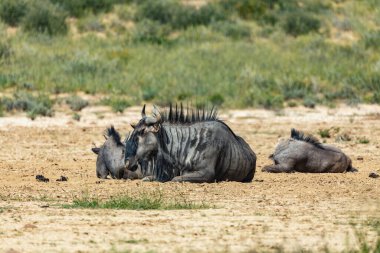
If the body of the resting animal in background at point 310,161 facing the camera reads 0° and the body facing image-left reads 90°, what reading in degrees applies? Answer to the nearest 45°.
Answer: approximately 90°

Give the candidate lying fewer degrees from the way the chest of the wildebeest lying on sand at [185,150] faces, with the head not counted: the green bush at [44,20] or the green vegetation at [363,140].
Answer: the green bush

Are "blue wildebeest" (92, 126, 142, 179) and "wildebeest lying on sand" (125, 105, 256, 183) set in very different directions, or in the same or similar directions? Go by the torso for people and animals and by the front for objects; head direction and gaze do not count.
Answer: same or similar directions

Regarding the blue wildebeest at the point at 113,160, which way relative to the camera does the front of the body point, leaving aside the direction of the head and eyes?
to the viewer's left

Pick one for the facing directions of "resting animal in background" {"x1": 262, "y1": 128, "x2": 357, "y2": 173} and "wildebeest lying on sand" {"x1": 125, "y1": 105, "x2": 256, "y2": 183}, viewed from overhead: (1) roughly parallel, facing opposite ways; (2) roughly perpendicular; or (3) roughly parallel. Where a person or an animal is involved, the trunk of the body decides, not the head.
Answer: roughly parallel

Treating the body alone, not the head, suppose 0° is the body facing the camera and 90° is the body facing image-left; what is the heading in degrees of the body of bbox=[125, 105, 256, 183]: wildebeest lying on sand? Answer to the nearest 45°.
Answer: approximately 90°

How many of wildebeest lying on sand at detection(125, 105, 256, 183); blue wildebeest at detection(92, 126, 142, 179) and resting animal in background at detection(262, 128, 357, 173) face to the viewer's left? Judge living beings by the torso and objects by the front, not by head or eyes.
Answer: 3
